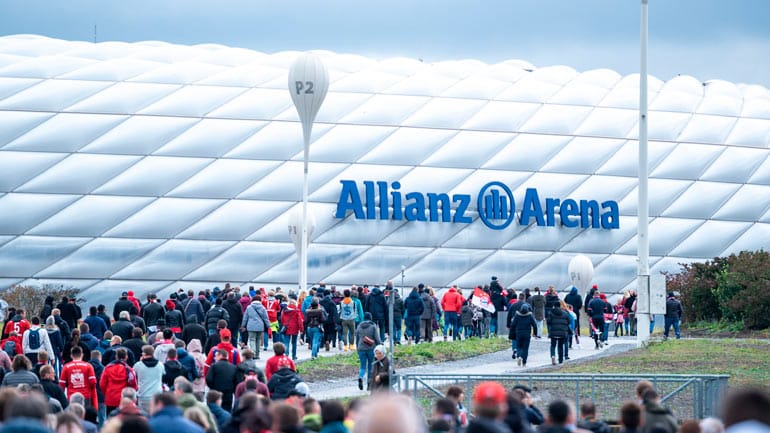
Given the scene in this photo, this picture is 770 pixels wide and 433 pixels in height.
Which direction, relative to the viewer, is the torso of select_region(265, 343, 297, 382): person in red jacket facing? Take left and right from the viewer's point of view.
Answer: facing away from the viewer

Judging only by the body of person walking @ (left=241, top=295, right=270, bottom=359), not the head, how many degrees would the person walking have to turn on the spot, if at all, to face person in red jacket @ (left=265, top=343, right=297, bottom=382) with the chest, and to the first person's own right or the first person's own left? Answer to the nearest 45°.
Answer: approximately 180°

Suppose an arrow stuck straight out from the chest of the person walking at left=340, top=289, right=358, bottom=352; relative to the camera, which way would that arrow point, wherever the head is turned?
away from the camera

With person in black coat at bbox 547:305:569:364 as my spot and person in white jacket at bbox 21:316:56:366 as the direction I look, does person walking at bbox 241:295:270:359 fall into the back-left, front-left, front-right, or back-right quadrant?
front-right

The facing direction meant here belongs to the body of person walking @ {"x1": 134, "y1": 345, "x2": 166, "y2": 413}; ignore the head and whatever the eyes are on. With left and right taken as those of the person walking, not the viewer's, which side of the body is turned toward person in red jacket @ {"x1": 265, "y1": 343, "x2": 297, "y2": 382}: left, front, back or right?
right

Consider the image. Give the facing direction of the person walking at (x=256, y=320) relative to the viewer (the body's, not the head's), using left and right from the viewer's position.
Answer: facing away from the viewer

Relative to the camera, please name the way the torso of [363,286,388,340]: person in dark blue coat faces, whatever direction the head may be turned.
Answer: away from the camera

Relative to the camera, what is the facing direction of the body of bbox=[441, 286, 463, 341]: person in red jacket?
away from the camera

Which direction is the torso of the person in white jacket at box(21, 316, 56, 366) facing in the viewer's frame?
away from the camera

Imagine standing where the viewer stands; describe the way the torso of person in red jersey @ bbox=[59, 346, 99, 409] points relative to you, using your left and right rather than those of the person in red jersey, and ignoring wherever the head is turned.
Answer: facing away from the viewer

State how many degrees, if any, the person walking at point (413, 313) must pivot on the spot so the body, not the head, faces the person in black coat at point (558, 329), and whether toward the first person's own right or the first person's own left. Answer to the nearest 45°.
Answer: approximately 135° to the first person's own right

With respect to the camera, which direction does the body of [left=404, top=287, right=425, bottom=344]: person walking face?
away from the camera
